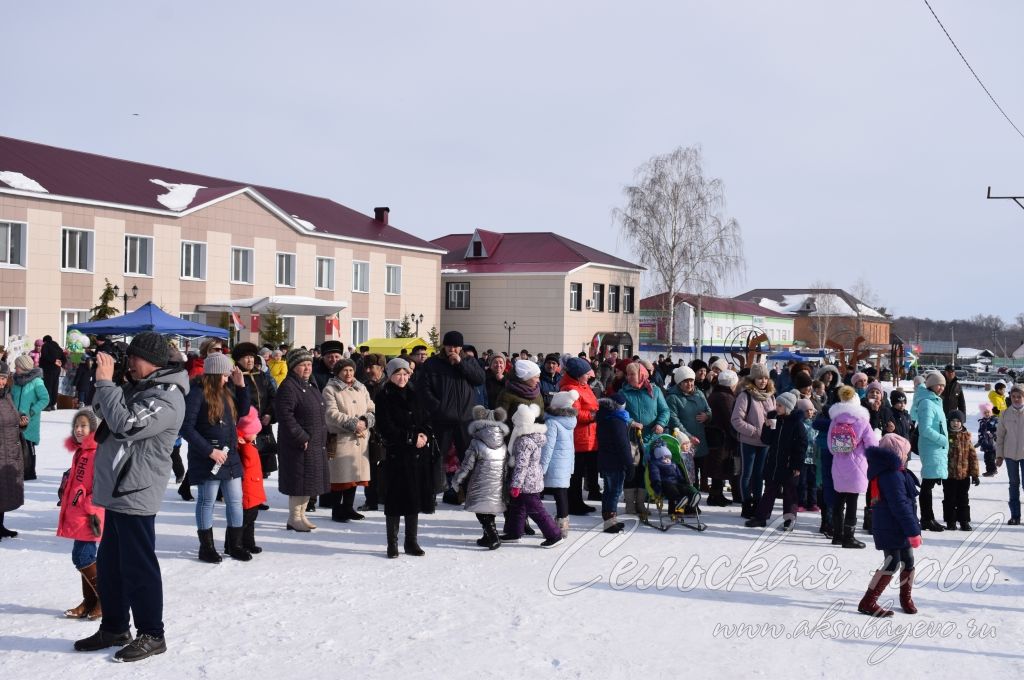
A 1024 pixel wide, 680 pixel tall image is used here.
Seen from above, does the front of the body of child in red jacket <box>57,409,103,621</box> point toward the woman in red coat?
no

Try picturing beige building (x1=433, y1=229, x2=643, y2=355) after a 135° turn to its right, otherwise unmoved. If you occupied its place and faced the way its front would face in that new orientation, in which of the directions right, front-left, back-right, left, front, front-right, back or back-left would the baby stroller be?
left

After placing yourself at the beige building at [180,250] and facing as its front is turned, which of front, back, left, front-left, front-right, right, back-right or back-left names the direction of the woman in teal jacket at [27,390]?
front-right

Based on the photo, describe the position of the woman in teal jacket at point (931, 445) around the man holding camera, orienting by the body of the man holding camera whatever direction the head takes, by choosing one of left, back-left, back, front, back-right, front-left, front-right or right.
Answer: back

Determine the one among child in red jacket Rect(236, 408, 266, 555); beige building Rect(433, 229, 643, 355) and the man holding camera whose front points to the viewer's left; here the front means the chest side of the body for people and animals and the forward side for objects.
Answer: the man holding camera

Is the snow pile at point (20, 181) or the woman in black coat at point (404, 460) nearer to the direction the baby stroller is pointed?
the woman in black coat

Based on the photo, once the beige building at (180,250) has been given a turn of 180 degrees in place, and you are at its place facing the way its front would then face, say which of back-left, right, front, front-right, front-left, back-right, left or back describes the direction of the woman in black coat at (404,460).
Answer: back-left

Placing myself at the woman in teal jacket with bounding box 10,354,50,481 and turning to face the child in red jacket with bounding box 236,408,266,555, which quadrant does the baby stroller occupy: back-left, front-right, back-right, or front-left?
front-left

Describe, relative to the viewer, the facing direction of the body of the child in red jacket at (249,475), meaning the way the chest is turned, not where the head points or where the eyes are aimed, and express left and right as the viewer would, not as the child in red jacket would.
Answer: facing to the right of the viewer

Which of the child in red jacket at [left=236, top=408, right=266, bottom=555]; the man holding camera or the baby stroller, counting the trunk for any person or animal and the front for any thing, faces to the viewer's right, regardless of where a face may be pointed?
the child in red jacket

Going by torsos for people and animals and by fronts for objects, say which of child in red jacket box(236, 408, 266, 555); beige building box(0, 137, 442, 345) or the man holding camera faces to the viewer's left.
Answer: the man holding camera

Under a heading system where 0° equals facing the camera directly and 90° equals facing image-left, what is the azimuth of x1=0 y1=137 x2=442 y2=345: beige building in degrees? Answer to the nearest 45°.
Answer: approximately 315°

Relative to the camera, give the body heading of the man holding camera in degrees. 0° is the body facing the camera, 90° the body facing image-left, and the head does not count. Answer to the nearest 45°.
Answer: approximately 90°
